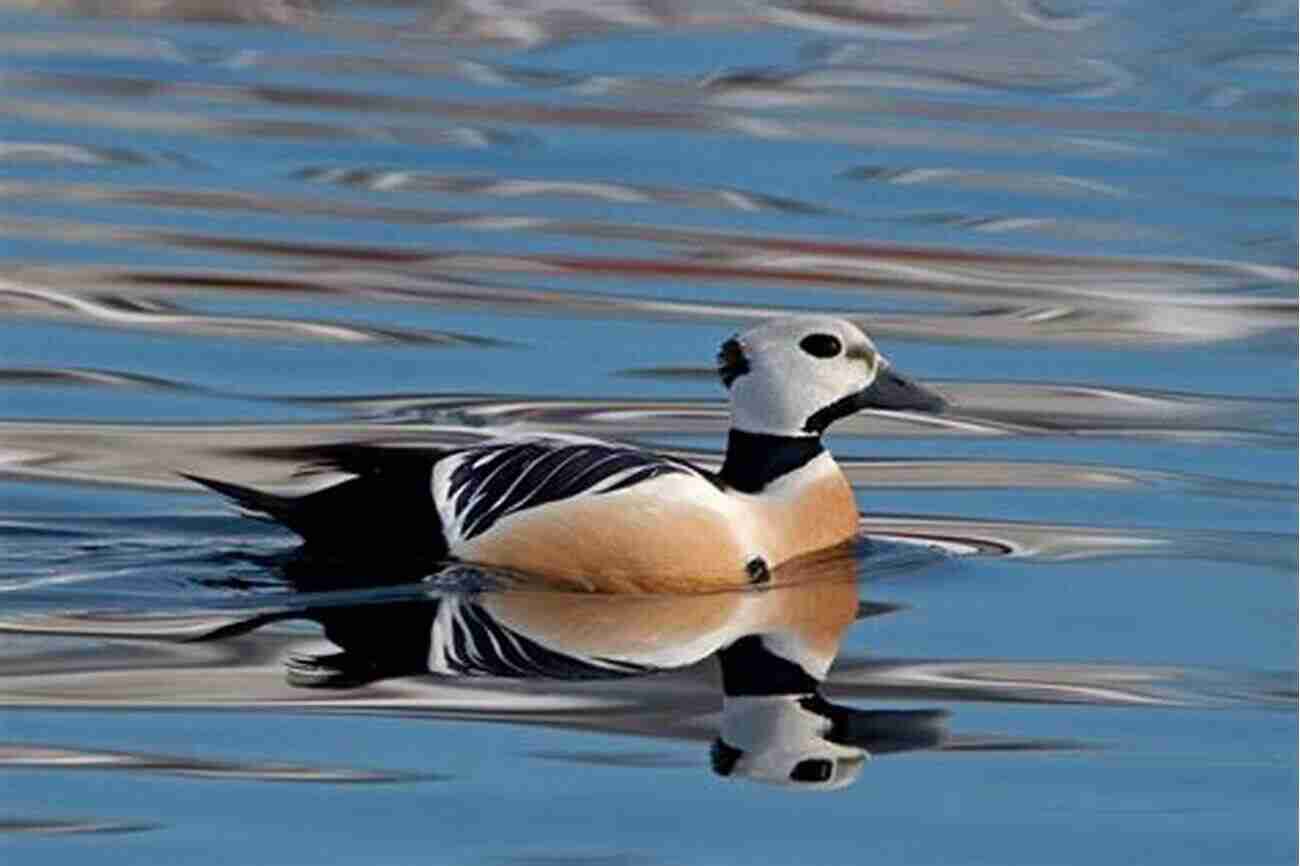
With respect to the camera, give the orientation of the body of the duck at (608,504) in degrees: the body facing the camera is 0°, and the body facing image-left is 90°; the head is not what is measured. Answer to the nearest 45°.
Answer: approximately 270°
